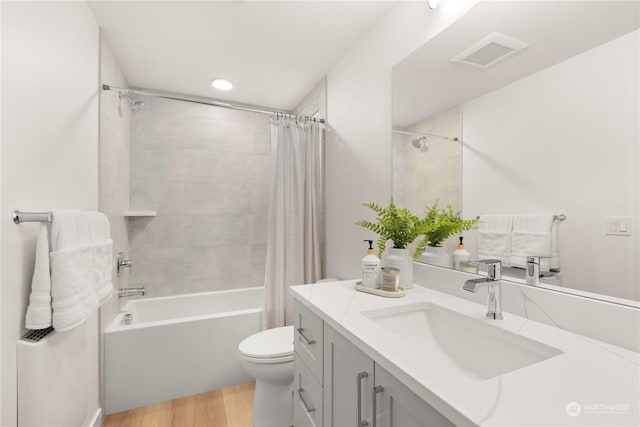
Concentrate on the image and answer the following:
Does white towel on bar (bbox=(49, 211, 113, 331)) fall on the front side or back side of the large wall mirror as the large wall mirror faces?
on the front side

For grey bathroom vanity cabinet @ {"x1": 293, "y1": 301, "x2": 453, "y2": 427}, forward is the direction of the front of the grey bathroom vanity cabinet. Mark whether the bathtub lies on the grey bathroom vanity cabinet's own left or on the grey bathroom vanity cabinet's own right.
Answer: on the grey bathroom vanity cabinet's own right

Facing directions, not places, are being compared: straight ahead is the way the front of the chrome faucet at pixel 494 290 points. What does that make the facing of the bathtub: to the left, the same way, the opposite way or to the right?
to the left

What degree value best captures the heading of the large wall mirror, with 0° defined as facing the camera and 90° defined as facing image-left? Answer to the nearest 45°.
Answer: approximately 45°

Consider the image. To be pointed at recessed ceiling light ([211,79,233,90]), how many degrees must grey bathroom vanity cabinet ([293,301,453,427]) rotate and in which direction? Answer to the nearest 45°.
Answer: approximately 90° to its right

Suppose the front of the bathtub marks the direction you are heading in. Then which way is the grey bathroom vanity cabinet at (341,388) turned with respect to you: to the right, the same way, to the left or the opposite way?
to the right

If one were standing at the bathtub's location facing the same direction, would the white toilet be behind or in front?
in front

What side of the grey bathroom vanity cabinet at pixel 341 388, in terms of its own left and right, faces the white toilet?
right

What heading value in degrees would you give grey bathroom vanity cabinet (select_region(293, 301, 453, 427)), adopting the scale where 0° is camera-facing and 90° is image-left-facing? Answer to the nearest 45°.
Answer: approximately 45°
